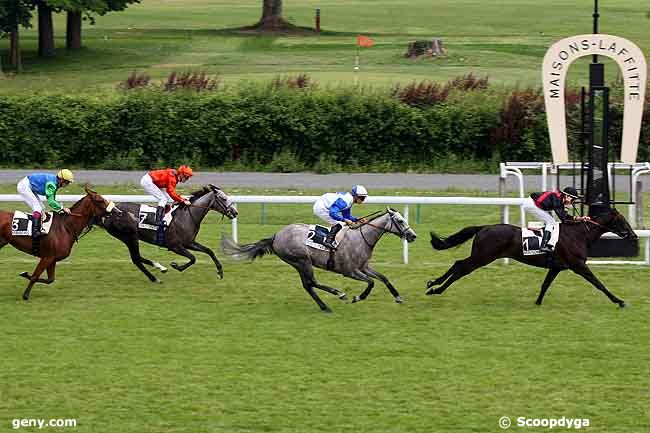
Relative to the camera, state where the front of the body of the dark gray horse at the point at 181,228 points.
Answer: to the viewer's right

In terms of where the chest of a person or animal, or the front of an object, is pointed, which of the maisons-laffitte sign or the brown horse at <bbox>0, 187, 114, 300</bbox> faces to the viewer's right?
the brown horse

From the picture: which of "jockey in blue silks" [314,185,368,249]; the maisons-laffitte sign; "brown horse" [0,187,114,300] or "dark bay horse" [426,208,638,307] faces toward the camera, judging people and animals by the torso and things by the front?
the maisons-laffitte sign

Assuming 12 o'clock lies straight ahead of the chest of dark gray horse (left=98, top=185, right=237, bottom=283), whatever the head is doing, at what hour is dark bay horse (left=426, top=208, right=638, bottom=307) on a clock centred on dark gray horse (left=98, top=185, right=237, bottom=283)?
dark bay horse (left=426, top=208, right=638, bottom=307) is roughly at 1 o'clock from dark gray horse (left=98, top=185, right=237, bottom=283).

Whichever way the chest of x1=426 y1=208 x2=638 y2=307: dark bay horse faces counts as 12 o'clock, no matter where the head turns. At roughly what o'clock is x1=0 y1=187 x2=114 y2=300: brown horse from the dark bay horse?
The brown horse is roughly at 6 o'clock from the dark bay horse.

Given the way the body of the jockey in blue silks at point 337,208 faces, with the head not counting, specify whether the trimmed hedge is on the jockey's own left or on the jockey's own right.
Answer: on the jockey's own left

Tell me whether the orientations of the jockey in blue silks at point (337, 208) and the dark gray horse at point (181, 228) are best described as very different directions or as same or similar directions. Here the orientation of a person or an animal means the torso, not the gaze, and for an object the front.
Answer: same or similar directions

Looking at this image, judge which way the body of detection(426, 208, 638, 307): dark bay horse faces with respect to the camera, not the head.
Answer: to the viewer's right

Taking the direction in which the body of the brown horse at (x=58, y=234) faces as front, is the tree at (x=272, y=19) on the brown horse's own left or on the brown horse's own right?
on the brown horse's own left

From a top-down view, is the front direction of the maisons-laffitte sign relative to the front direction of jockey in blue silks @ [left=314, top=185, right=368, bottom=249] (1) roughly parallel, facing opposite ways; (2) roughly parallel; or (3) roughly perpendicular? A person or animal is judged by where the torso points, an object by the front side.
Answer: roughly perpendicular

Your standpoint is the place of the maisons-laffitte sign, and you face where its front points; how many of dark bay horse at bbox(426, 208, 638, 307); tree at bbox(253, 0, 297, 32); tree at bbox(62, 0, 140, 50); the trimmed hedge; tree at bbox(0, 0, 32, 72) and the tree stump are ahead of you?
1

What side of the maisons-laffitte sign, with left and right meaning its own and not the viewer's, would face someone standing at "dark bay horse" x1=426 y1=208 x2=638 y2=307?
front

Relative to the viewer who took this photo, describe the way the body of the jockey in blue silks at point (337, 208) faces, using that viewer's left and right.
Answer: facing to the right of the viewer

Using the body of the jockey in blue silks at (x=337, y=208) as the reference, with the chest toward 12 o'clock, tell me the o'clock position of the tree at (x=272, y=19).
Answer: The tree is roughly at 9 o'clock from the jockey in blue silks.

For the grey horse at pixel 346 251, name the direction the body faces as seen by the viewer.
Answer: to the viewer's right

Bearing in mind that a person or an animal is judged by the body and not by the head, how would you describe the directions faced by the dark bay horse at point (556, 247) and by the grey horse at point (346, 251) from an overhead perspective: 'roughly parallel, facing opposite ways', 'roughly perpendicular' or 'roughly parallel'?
roughly parallel

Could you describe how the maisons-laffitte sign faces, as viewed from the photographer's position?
facing the viewer

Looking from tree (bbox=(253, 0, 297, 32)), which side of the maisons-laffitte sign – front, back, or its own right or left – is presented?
back
